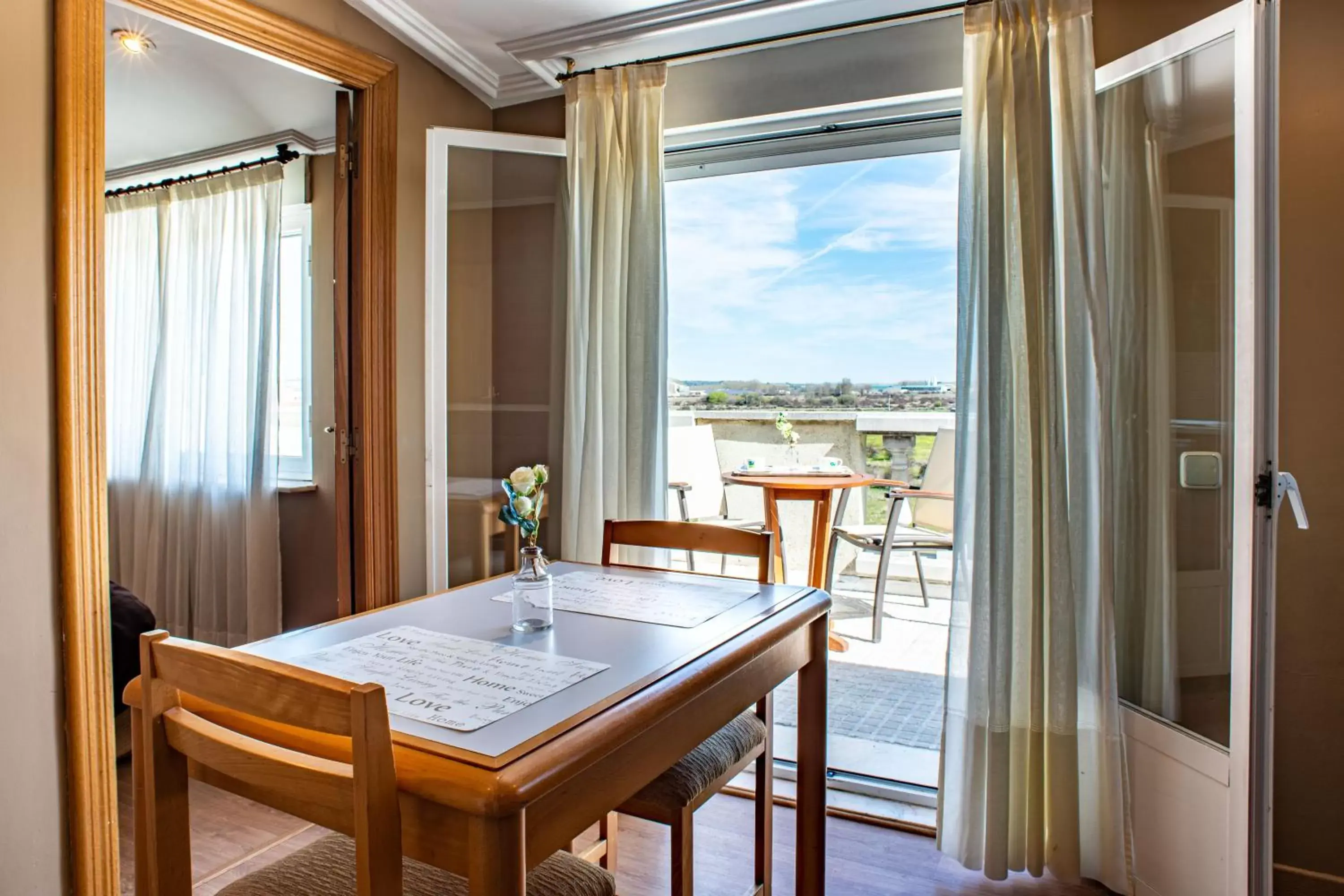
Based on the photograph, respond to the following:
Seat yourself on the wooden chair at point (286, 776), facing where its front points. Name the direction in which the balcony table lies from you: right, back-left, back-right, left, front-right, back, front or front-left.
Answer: front

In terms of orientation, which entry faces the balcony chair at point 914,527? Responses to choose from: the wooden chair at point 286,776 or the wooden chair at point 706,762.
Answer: the wooden chair at point 286,776

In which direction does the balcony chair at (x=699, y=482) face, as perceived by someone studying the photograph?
facing the viewer and to the right of the viewer

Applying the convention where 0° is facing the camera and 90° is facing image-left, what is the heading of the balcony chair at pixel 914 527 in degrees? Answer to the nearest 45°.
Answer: approximately 45°

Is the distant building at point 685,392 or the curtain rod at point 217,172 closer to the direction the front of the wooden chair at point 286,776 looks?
the distant building

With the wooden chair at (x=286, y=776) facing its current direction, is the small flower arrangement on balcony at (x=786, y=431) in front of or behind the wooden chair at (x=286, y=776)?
in front

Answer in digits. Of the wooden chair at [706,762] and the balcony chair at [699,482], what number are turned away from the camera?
0

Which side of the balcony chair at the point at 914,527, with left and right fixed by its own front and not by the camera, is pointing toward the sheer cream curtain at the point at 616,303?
front

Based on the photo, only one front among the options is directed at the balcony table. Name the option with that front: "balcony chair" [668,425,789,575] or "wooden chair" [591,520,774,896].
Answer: the balcony chair

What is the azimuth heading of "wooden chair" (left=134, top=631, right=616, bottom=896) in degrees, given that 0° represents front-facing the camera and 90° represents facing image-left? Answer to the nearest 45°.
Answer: approximately 225°

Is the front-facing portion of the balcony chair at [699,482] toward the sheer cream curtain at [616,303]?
no

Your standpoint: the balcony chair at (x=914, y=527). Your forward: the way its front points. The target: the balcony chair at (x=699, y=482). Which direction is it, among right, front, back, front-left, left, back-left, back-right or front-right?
front-right

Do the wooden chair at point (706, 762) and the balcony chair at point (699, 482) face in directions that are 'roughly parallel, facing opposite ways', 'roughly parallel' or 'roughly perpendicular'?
roughly perpendicular

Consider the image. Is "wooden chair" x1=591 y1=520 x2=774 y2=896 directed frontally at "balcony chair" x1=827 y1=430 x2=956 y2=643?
no

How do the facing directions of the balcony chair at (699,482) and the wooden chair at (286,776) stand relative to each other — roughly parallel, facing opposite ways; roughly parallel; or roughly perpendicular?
roughly perpendicular

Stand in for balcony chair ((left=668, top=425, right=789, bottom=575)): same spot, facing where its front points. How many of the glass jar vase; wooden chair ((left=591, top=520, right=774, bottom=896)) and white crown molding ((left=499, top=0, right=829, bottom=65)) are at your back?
0

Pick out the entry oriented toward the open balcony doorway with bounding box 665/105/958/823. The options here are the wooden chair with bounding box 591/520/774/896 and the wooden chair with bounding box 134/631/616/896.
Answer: the wooden chair with bounding box 134/631/616/896

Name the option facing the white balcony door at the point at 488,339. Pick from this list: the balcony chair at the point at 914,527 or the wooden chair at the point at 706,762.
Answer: the balcony chair

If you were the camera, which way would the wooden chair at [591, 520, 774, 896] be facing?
facing the viewer and to the left of the viewer

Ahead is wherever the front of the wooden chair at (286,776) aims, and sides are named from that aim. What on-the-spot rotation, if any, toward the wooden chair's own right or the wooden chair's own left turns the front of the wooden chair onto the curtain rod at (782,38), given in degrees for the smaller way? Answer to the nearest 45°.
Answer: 0° — it already faces it

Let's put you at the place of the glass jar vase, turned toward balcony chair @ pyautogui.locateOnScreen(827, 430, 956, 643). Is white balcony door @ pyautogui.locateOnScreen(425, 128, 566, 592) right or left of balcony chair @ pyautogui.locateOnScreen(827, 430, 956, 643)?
left
